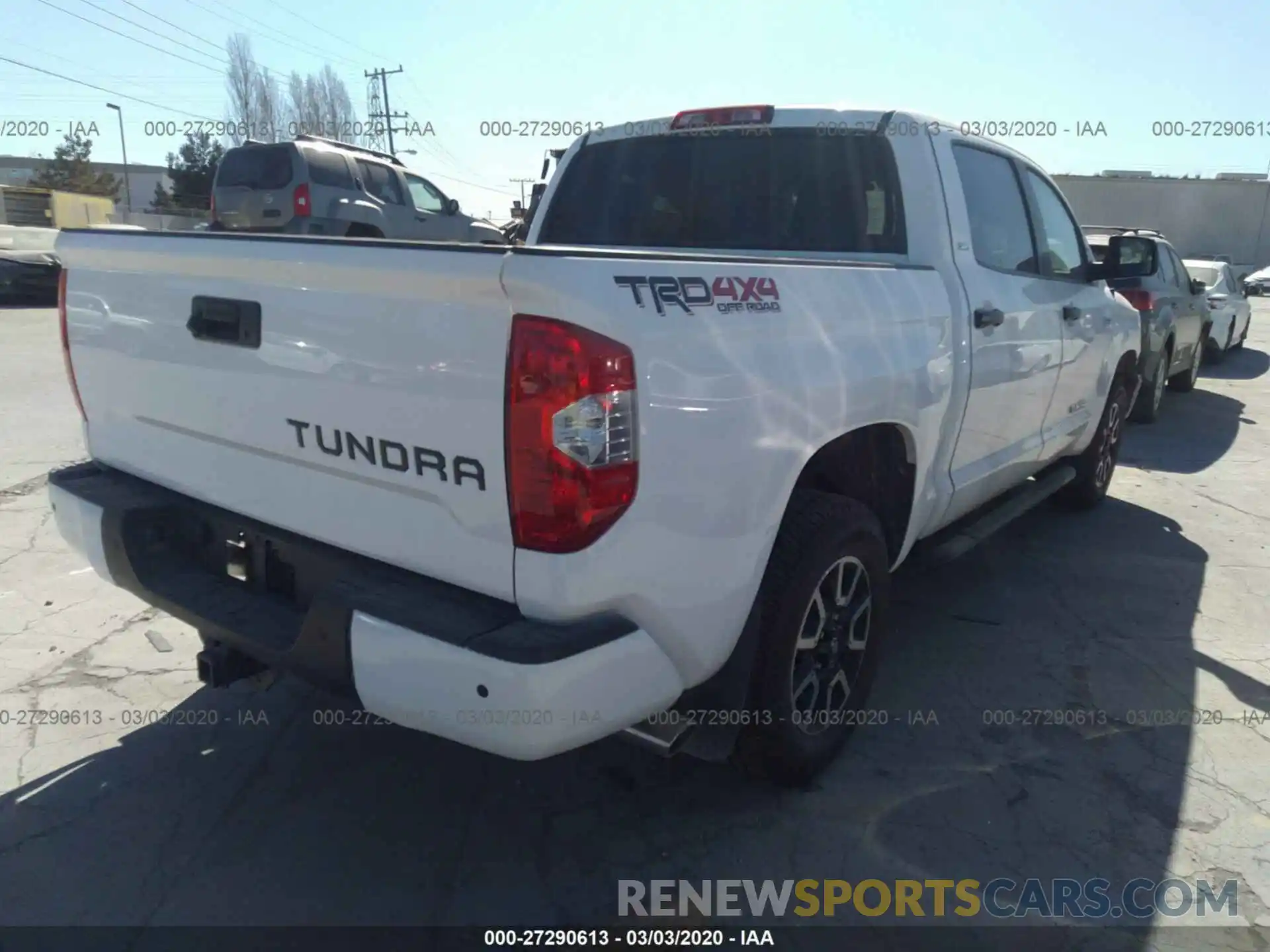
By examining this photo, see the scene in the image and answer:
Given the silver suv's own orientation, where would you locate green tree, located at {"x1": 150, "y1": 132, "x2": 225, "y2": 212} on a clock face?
The green tree is roughly at 10 o'clock from the silver suv.

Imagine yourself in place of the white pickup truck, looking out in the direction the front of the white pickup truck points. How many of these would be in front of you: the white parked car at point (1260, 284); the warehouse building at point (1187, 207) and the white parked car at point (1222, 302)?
3

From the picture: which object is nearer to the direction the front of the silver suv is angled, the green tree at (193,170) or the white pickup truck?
the green tree

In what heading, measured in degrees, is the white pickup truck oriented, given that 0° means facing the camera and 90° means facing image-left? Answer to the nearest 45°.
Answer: approximately 225°

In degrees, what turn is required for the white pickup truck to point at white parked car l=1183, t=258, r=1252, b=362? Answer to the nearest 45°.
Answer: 0° — it already faces it

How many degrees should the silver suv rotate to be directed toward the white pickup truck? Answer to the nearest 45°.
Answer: approximately 135° to its right

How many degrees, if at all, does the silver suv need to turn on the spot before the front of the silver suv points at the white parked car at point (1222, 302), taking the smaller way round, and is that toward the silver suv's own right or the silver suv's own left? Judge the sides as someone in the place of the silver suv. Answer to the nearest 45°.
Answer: approximately 45° to the silver suv's own right

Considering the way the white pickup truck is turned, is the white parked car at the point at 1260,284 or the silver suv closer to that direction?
the white parked car

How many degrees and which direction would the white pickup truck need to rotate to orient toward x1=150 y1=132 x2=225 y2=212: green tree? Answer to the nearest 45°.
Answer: approximately 45° to its left

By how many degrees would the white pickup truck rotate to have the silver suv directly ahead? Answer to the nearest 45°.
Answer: approximately 45° to its left
